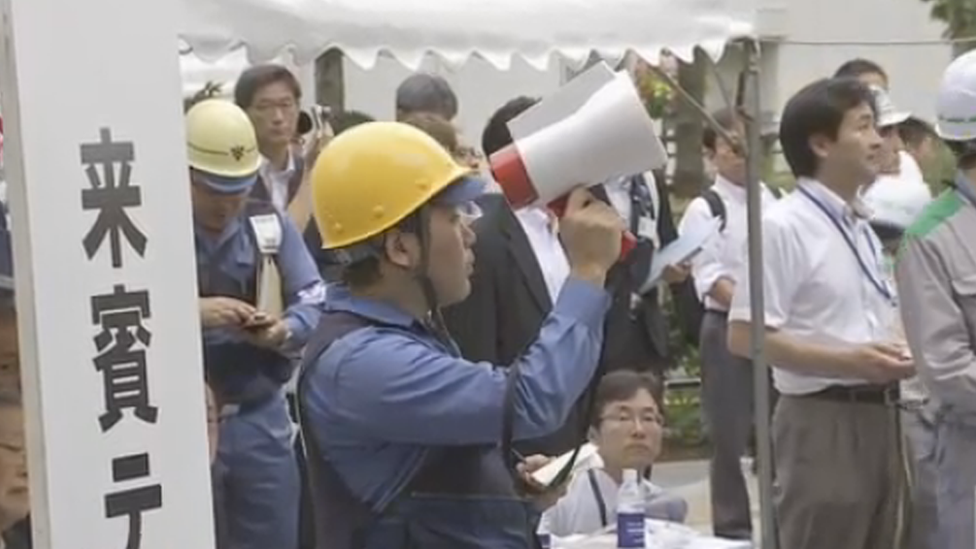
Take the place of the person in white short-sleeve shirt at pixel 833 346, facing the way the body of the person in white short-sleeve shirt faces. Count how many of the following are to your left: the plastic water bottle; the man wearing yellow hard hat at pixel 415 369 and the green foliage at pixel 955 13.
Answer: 1

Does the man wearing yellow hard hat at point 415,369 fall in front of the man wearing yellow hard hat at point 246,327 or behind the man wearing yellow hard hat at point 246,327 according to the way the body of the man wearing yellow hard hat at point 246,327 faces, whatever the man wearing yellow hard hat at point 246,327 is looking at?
in front

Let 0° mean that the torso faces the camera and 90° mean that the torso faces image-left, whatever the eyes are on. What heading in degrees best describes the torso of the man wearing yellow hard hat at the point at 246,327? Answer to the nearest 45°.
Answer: approximately 0°

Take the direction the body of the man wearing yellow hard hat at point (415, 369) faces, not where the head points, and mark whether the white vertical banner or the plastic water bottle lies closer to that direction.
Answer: the plastic water bottle

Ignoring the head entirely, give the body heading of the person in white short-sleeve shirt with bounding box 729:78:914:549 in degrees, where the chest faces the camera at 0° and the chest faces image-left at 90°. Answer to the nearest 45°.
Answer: approximately 270°

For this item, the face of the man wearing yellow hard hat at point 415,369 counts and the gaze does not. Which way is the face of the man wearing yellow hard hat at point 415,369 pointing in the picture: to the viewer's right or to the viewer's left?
to the viewer's right

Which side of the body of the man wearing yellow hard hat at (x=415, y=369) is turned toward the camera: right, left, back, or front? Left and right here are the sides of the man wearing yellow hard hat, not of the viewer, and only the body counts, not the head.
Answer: right

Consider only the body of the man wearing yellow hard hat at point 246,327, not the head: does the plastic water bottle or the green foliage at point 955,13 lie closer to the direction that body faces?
the plastic water bottle
